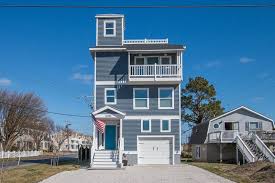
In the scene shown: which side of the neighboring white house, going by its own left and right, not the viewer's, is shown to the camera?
front

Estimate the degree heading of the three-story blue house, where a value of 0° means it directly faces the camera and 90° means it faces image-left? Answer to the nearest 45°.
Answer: approximately 0°

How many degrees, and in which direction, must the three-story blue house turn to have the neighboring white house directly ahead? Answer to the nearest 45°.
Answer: approximately 135° to its left

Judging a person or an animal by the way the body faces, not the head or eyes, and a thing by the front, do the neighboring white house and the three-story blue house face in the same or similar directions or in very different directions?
same or similar directions

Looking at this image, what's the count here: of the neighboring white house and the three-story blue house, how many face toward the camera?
2
